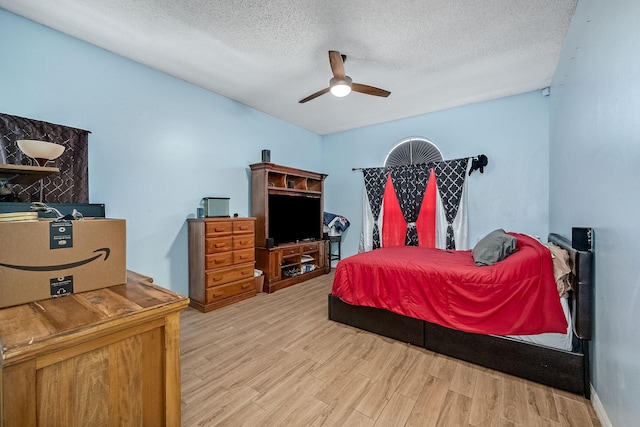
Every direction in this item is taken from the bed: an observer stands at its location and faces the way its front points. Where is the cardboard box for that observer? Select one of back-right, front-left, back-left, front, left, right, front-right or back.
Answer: front-left

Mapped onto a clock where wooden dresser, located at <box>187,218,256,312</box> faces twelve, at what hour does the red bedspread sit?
The red bedspread is roughly at 12 o'clock from the wooden dresser.

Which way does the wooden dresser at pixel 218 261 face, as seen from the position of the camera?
facing the viewer and to the right of the viewer

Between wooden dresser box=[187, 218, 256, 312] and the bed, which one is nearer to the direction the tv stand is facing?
the bed

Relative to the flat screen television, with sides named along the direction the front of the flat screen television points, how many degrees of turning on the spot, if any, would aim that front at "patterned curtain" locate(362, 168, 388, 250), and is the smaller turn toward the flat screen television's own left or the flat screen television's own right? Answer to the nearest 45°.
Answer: approximately 45° to the flat screen television's own left

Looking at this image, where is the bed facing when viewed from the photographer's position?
facing to the left of the viewer

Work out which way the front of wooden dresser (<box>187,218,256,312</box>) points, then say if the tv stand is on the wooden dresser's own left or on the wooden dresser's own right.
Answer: on the wooden dresser's own left

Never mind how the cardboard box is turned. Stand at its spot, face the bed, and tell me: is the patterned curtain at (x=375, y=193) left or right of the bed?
left

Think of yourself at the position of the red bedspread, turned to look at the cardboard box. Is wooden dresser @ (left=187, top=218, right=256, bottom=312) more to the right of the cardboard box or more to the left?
right

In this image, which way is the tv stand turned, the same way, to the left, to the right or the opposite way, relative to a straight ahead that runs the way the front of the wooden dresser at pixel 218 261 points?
the same way

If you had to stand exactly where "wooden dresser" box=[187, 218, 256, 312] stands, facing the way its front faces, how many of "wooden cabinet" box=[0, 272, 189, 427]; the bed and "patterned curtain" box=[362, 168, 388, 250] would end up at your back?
0

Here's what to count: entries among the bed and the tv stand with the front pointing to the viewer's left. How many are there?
1

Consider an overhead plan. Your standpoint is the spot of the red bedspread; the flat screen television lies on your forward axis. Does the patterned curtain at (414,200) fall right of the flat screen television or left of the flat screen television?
right

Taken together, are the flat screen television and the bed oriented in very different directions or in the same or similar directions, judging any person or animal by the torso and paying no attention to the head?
very different directions

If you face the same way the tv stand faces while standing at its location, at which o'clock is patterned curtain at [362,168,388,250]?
The patterned curtain is roughly at 10 o'clock from the tv stand.
